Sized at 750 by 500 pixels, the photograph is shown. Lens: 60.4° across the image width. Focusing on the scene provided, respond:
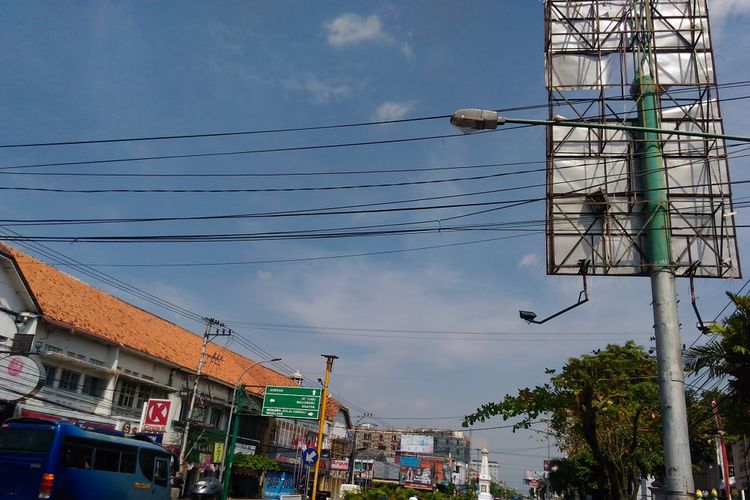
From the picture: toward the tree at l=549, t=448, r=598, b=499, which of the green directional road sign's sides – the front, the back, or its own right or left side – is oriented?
left

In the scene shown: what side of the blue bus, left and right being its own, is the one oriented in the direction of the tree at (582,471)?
front

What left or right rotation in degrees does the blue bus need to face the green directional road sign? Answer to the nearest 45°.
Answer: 0° — it already faces it

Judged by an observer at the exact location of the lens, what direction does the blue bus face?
facing away from the viewer and to the right of the viewer

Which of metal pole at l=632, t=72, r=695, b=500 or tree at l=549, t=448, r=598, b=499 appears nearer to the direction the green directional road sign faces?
the metal pole

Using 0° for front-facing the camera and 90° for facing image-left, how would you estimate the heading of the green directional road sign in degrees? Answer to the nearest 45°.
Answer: approximately 0°

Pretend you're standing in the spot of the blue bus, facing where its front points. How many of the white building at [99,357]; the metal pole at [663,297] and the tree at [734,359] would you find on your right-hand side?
2

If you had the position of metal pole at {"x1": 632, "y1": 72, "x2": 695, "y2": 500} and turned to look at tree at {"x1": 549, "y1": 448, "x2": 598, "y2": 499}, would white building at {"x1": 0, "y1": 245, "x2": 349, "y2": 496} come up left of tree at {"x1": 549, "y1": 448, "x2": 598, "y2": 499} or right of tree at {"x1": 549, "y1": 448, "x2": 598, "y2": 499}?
left

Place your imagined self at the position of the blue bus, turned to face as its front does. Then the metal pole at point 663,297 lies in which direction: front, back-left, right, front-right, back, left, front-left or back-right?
right

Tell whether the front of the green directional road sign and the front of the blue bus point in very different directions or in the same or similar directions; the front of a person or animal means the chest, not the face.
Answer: very different directions

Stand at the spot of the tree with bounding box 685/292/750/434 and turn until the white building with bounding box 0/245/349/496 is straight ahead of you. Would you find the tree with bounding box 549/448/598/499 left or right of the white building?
right

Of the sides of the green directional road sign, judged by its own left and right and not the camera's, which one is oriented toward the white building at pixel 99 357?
right

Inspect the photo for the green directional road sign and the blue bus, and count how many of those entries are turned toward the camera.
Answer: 1
